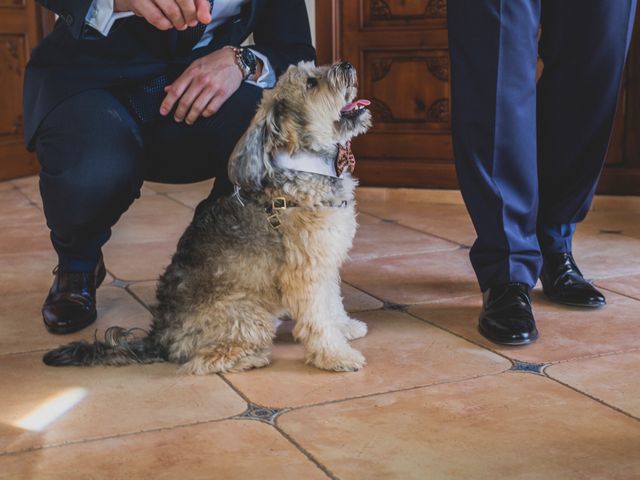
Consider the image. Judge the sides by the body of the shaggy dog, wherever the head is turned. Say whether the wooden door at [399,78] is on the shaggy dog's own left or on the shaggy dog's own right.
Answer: on the shaggy dog's own left

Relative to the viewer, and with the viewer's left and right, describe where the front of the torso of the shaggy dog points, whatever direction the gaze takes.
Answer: facing to the right of the viewer
